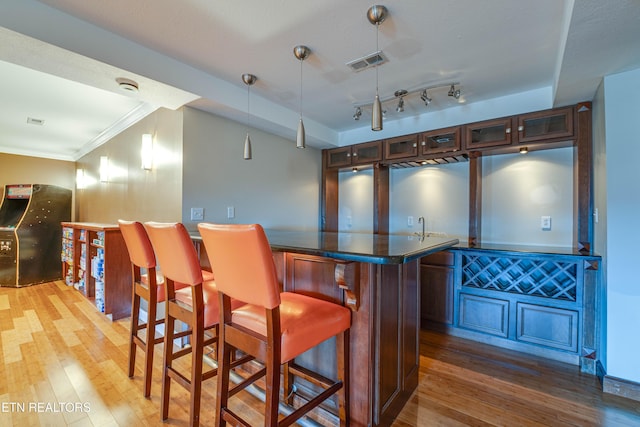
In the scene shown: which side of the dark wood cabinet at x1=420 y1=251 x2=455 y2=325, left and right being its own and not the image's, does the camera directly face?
front

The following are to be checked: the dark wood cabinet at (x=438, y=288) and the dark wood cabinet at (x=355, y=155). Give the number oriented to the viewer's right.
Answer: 0

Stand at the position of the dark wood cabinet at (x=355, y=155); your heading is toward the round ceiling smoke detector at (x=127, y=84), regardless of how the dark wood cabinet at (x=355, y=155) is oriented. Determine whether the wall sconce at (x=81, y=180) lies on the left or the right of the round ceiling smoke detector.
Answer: right

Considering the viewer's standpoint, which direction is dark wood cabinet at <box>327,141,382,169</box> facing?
facing the viewer and to the left of the viewer

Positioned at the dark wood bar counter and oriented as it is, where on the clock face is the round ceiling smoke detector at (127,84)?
The round ceiling smoke detector is roughly at 2 o'clock from the dark wood bar counter.

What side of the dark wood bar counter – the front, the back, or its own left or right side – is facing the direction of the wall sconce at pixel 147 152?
right

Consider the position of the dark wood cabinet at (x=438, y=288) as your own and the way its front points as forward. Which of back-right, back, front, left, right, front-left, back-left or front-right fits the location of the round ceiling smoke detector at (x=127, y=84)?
front-right

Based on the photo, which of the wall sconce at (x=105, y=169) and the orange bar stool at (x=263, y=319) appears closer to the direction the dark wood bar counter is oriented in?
the orange bar stool

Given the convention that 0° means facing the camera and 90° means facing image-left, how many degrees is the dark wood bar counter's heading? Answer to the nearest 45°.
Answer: approximately 45°

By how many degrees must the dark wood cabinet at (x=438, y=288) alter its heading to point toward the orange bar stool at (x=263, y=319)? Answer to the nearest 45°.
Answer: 0° — it already faces it

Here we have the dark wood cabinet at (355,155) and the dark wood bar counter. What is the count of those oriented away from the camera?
0
